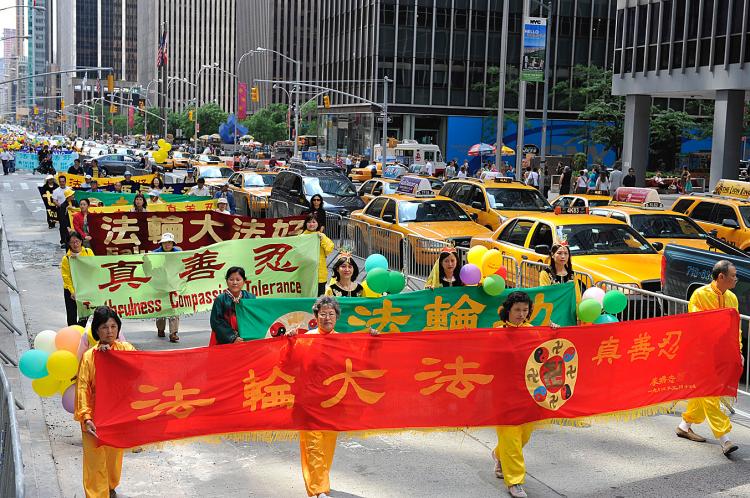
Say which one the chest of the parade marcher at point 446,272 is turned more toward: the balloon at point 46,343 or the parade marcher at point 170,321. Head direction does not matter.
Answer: the balloon

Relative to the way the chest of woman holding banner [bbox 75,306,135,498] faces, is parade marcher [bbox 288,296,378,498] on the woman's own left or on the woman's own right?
on the woman's own left

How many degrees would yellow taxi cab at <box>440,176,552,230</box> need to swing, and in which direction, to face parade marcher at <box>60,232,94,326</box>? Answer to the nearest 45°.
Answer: approximately 90° to its right

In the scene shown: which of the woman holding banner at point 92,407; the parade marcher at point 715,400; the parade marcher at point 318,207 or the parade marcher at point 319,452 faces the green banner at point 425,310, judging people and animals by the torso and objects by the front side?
the parade marcher at point 318,207

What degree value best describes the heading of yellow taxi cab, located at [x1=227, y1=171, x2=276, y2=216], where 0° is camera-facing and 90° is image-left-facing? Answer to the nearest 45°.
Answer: approximately 315°

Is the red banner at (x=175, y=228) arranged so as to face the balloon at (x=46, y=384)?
yes
